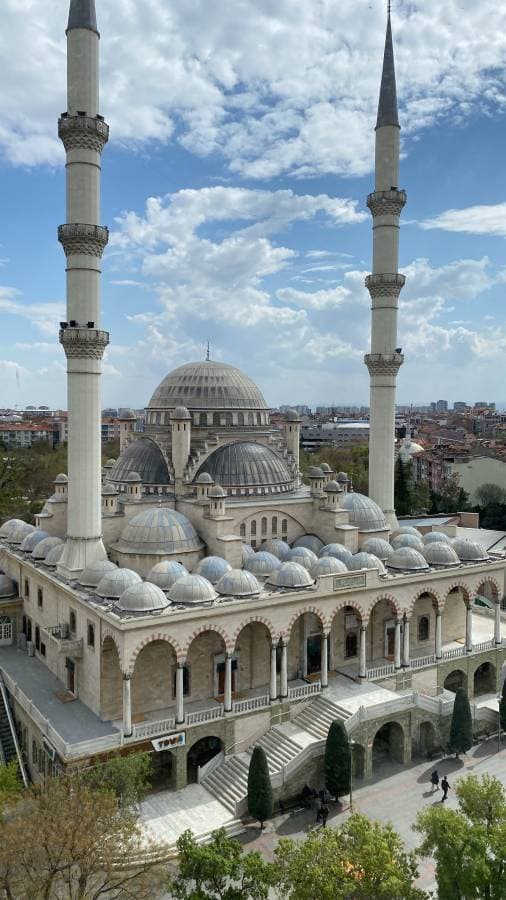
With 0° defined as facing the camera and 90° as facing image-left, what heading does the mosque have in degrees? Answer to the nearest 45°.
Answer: approximately 315°

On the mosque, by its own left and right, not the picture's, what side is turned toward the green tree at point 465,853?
front

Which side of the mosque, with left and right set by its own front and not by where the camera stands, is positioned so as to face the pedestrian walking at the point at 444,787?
front

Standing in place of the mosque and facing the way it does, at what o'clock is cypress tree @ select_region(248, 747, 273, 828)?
The cypress tree is roughly at 1 o'clock from the mosque.

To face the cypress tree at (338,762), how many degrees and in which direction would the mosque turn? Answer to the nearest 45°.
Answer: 0° — it already faces it

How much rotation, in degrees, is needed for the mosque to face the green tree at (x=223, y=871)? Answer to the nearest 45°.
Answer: approximately 45° to its right
